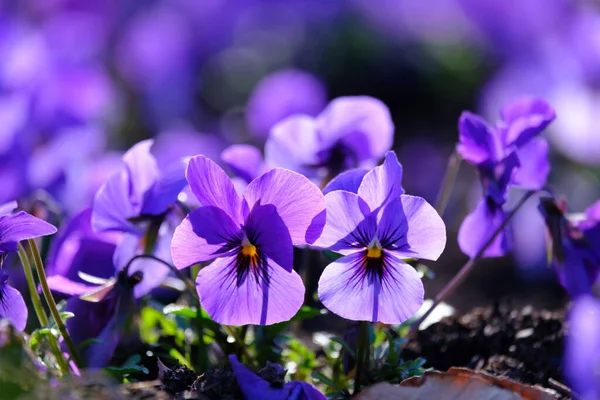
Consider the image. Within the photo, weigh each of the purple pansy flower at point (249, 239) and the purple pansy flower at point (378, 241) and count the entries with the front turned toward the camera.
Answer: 2

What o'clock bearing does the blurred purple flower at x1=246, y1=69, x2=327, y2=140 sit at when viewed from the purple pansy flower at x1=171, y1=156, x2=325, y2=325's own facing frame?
The blurred purple flower is roughly at 6 o'clock from the purple pansy flower.

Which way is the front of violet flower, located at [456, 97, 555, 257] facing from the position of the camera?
facing the viewer and to the left of the viewer

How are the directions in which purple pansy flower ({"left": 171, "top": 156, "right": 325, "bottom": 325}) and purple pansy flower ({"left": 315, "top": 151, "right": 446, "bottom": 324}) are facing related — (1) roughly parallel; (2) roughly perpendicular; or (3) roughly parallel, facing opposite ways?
roughly parallel

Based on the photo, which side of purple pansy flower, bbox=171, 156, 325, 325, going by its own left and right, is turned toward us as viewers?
front
